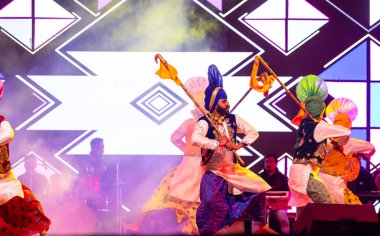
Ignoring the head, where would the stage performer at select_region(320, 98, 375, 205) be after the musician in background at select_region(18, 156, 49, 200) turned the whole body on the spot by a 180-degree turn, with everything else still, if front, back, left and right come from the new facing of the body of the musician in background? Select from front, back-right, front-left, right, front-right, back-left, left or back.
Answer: back-right

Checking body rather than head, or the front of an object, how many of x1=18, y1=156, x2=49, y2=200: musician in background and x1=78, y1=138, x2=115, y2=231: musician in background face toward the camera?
2

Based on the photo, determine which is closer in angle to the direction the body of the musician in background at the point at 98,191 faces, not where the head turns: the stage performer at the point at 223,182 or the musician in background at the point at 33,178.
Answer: the stage performer

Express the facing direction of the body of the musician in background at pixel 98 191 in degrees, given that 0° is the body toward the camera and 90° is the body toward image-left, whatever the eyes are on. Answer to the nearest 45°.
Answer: approximately 0°

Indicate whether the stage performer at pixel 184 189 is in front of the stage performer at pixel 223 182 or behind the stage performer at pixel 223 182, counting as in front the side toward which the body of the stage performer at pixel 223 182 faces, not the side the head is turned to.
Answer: behind

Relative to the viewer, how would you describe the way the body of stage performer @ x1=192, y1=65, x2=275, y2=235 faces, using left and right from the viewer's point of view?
facing the viewer and to the right of the viewer

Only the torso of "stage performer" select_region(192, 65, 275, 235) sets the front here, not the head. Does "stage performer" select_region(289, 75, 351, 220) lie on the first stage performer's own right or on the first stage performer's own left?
on the first stage performer's own left
